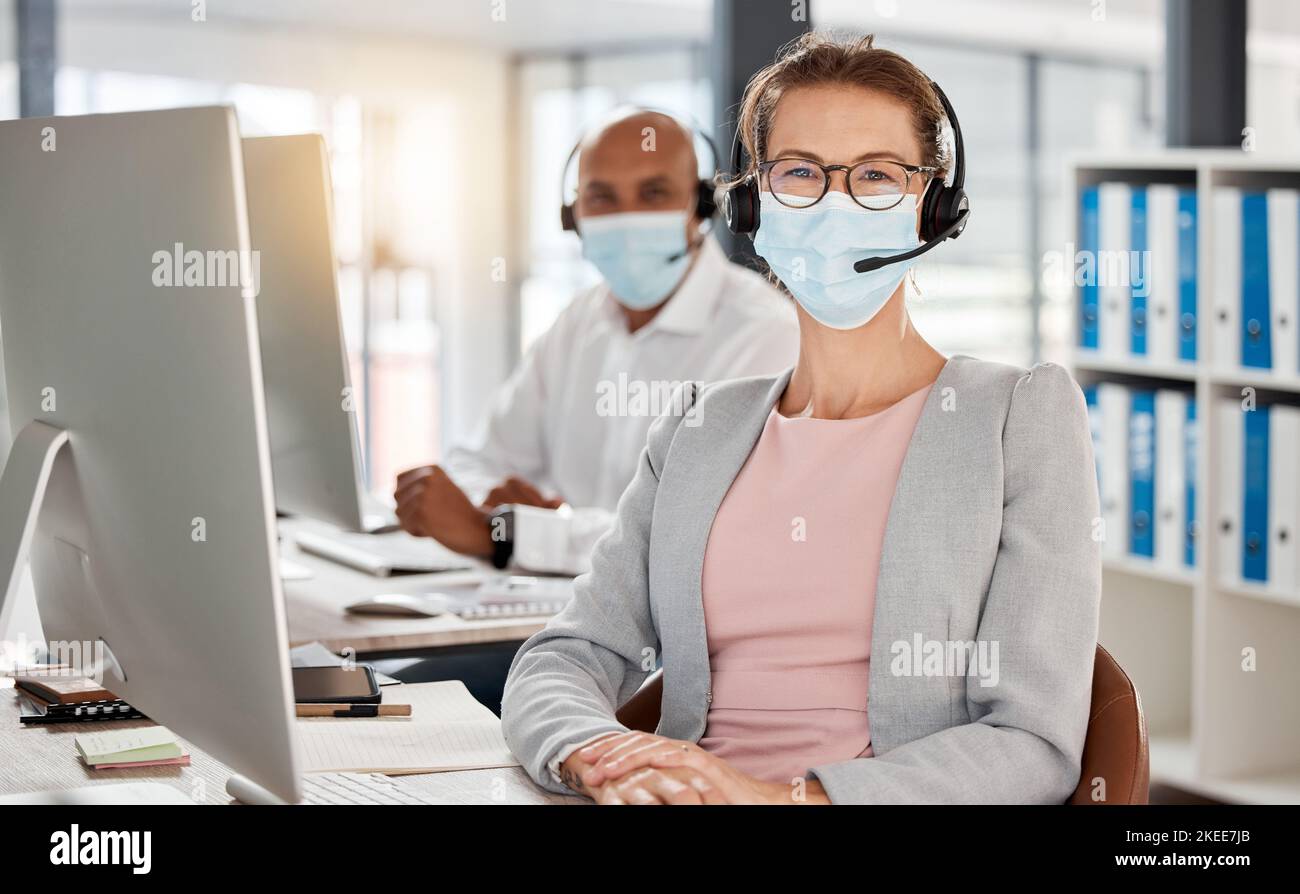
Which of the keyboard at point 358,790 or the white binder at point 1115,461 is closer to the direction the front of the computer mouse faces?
the keyboard

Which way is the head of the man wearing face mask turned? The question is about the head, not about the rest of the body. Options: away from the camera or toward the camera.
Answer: toward the camera

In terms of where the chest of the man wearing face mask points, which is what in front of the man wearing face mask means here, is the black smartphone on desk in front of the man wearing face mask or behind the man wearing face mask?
in front

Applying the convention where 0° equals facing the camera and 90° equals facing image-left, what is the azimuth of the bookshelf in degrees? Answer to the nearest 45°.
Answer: approximately 45°

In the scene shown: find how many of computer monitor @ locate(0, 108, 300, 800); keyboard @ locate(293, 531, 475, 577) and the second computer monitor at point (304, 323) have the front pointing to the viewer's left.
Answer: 0

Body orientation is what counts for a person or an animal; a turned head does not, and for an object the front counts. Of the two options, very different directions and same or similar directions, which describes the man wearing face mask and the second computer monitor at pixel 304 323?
very different directions

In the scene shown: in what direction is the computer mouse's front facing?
to the viewer's left

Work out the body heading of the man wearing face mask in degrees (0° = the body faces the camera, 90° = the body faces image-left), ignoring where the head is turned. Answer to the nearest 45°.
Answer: approximately 45°

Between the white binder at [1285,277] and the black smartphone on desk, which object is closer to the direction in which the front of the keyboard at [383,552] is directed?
the white binder

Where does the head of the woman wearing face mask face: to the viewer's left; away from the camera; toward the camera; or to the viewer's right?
toward the camera

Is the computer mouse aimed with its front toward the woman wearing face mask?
no

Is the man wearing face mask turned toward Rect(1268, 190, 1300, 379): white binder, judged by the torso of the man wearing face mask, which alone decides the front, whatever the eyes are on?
no

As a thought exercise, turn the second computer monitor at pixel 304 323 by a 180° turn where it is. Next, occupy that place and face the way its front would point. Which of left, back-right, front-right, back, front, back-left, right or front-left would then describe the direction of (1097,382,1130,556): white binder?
back

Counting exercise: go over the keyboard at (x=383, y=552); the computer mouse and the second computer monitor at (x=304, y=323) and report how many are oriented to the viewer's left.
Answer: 1

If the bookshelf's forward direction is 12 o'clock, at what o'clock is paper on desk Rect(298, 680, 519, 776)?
The paper on desk is roughly at 11 o'clock from the bookshelf.

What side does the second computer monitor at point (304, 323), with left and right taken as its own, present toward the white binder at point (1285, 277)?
front
